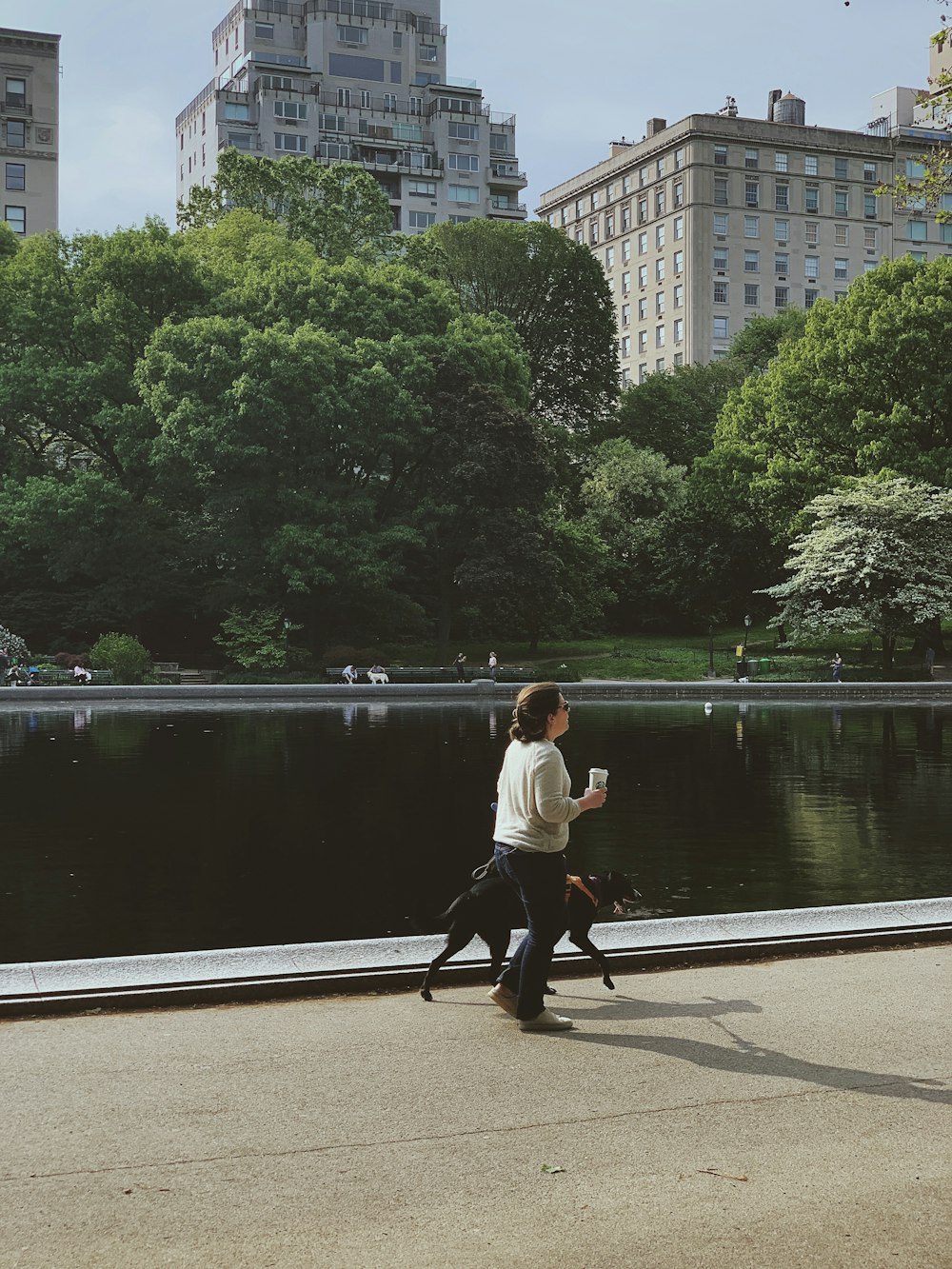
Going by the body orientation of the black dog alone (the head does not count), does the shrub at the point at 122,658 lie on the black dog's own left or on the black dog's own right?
on the black dog's own left

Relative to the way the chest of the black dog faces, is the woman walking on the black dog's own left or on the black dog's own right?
on the black dog's own right

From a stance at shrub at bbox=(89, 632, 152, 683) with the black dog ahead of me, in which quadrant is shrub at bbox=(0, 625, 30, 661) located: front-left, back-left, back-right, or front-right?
back-right

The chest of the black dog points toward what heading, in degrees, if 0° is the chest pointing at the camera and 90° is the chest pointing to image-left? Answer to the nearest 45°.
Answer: approximately 270°

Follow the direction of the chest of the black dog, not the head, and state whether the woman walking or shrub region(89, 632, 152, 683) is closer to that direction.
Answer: the woman walking

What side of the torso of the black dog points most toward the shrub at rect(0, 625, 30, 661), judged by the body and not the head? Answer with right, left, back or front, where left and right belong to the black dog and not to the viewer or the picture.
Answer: left

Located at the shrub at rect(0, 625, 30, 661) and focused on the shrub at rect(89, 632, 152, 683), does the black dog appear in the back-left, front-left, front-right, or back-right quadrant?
front-right

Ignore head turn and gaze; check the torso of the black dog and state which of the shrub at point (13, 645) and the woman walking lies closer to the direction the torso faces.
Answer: the woman walking
